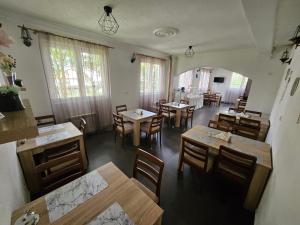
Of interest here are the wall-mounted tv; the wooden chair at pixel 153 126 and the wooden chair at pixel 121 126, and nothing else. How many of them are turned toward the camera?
1

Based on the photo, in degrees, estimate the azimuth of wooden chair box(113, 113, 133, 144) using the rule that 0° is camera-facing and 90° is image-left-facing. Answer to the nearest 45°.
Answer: approximately 225°

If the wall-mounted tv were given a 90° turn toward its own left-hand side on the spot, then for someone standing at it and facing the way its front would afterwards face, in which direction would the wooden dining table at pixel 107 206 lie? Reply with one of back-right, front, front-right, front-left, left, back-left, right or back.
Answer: right

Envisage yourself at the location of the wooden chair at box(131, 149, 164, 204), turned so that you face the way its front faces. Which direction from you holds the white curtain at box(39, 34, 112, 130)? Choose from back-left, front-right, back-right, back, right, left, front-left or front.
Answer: right

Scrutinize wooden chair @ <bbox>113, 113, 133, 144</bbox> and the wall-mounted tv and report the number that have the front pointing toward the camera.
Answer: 1

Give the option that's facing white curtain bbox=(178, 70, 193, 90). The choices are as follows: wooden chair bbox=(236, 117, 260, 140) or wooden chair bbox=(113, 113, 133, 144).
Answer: wooden chair bbox=(113, 113, 133, 144)

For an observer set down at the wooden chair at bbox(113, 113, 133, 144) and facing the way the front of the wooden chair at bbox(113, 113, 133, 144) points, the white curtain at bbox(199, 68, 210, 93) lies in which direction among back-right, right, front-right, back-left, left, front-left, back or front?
front

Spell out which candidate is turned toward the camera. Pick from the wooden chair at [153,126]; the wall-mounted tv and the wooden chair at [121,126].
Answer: the wall-mounted tv

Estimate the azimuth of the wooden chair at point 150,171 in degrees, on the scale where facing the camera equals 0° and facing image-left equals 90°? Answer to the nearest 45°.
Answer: approximately 45°

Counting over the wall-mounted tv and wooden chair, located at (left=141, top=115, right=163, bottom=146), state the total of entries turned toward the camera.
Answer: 1

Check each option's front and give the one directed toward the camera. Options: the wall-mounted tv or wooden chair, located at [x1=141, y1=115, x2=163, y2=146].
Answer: the wall-mounted tv

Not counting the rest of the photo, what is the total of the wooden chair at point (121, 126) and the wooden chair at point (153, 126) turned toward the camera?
0

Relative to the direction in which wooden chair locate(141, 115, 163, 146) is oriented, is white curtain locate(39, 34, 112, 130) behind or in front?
in front

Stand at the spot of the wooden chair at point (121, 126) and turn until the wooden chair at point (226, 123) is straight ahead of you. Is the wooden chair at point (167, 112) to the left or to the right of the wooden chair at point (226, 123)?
left

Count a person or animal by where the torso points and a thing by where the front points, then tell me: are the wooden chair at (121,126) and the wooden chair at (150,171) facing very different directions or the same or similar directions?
very different directions

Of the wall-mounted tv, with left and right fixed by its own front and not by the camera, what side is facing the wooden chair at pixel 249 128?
front

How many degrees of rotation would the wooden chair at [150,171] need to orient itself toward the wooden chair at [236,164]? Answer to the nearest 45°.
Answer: approximately 135° to its left

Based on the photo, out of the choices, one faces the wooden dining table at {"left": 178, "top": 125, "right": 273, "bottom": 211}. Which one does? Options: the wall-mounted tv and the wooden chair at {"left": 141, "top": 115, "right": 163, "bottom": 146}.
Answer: the wall-mounted tv

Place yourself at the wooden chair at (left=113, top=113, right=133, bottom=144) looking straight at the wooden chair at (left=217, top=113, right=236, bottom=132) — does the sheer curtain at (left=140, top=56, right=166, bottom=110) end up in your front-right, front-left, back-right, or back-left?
front-left

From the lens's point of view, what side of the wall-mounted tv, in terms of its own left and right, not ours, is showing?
front
